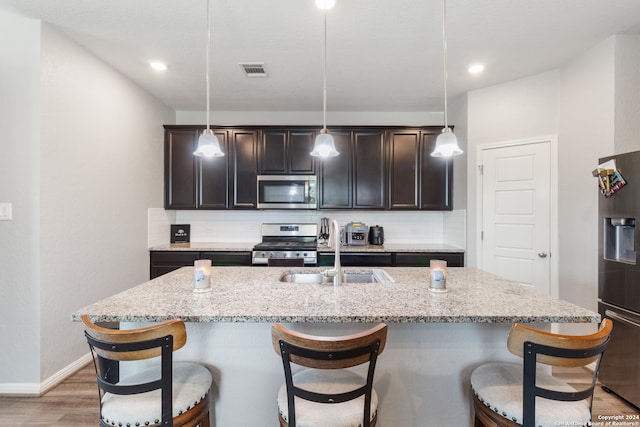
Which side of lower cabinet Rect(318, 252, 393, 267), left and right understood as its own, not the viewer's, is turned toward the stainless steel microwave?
right

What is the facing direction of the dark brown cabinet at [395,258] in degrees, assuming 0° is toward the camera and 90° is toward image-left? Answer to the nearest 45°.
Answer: approximately 0°
